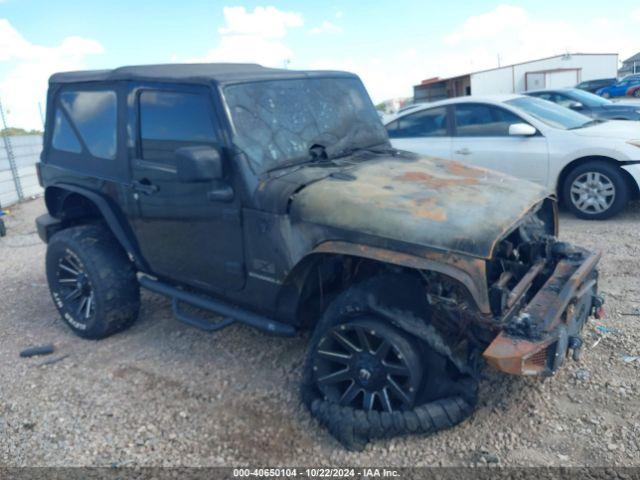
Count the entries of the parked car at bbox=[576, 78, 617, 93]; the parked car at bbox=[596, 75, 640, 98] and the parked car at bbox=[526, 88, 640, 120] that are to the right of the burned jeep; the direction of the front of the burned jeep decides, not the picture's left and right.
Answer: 0

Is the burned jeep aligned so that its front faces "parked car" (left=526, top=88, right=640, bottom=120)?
no

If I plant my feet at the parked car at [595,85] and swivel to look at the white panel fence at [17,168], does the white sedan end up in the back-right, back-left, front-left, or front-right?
front-left

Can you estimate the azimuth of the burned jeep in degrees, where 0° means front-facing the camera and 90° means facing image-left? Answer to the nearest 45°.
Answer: approximately 315°

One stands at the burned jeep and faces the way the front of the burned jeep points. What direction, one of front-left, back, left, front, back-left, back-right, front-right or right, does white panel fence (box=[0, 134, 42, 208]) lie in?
back

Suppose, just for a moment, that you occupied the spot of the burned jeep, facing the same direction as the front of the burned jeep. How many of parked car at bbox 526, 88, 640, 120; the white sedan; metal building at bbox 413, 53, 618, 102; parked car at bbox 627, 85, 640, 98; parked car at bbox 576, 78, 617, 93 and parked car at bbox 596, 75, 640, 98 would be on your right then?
0

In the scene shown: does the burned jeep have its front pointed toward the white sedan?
no

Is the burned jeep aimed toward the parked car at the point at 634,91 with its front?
no

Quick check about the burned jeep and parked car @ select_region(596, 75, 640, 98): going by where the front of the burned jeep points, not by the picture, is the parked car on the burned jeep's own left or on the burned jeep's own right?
on the burned jeep's own left

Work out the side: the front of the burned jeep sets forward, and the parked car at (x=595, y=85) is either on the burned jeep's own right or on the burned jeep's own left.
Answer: on the burned jeep's own left

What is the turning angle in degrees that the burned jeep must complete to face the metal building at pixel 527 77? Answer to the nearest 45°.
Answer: approximately 90° to its left
